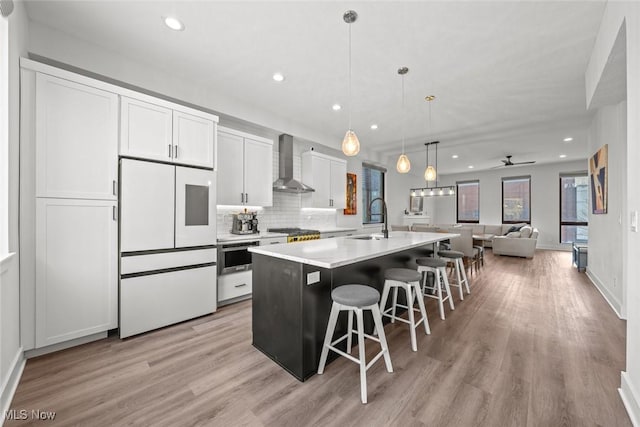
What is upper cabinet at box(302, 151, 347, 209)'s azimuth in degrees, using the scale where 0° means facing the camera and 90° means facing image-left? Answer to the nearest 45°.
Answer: approximately 315°

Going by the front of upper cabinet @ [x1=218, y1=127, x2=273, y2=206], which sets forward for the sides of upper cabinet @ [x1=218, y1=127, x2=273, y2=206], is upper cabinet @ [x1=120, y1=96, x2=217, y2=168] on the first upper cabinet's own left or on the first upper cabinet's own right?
on the first upper cabinet's own right

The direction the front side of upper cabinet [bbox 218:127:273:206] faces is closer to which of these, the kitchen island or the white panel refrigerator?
the kitchen island

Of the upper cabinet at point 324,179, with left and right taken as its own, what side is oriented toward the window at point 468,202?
left

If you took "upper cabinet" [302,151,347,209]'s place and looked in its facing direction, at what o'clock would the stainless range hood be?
The stainless range hood is roughly at 3 o'clock from the upper cabinet.

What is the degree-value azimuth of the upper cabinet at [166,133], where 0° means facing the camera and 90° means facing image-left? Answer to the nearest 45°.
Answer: approximately 315°

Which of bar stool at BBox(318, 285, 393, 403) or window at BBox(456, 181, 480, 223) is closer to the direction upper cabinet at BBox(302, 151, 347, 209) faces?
the bar stool
